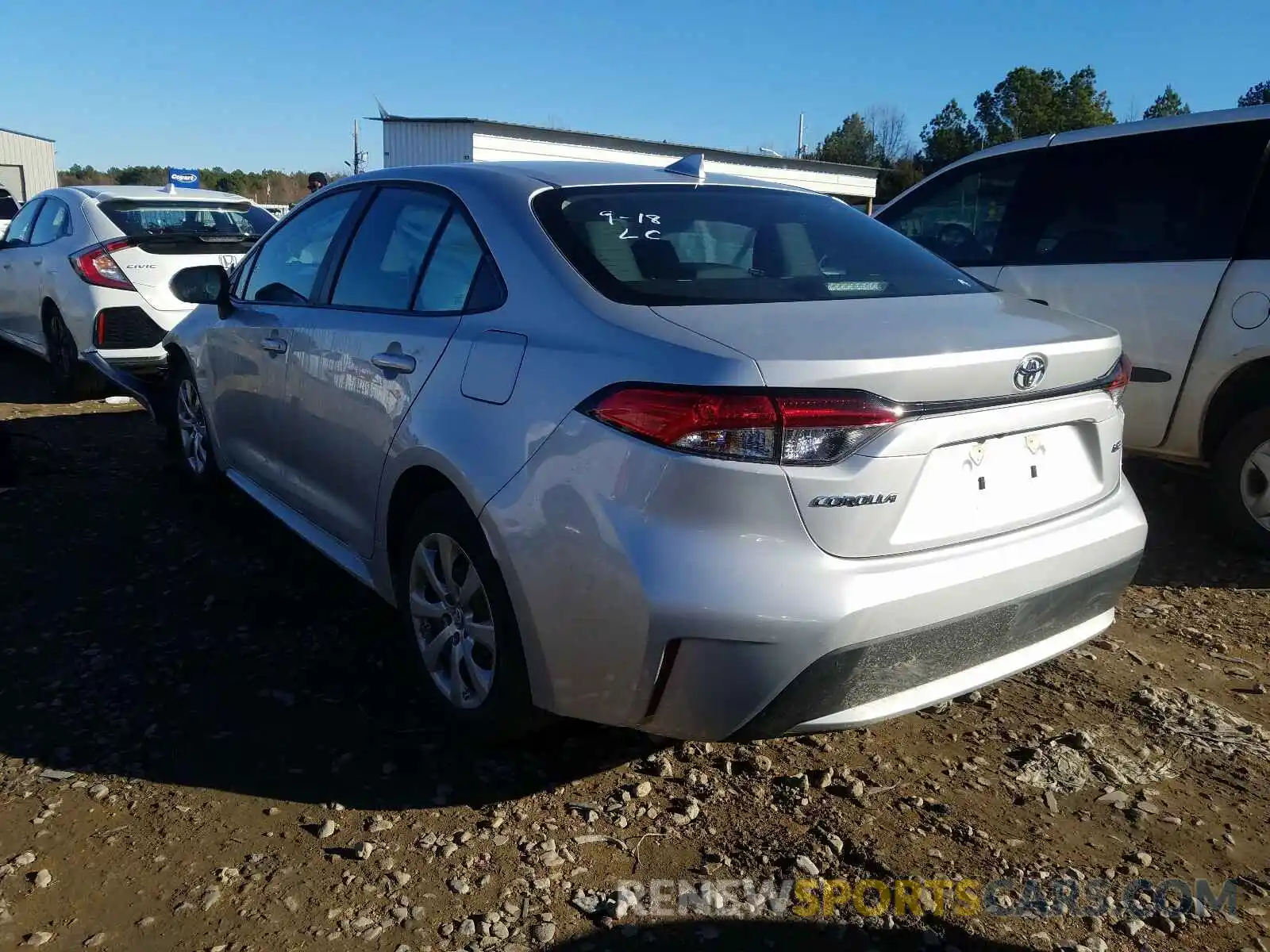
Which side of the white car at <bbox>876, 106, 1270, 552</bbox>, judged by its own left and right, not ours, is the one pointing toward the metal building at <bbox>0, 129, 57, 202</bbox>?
front

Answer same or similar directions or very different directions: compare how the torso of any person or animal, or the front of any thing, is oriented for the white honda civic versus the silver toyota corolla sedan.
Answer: same or similar directions

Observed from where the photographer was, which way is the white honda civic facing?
facing away from the viewer and to the left of the viewer

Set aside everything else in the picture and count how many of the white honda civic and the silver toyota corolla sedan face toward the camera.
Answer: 0

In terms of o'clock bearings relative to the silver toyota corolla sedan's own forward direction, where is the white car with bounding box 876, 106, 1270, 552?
The white car is roughly at 3 o'clock from the silver toyota corolla sedan.

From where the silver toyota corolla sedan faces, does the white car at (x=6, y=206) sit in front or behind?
in front

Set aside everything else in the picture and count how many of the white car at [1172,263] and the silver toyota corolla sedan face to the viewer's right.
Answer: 0

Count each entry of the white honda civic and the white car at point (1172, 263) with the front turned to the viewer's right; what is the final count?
0

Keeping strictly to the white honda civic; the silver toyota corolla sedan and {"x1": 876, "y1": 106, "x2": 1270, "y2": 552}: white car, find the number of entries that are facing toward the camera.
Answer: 0

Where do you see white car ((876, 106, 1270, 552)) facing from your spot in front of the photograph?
facing away from the viewer and to the left of the viewer

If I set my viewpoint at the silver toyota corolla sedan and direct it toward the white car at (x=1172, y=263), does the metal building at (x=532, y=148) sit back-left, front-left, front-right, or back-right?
front-left

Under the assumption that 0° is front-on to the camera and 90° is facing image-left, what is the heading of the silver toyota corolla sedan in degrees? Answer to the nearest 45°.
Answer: approximately 135°
